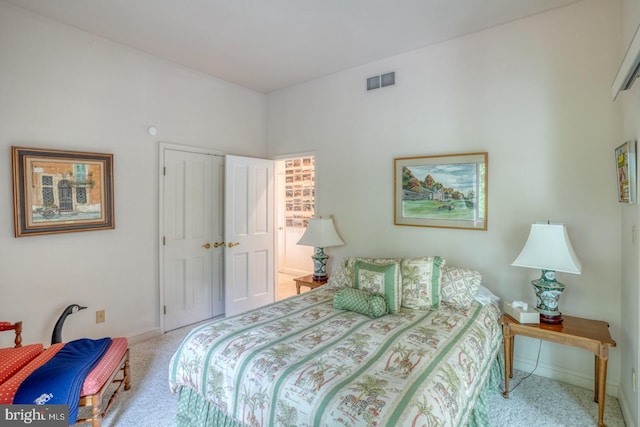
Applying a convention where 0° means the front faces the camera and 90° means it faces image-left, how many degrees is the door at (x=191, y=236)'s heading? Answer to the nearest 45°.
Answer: approximately 315°

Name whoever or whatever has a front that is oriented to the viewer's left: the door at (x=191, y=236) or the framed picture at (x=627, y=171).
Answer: the framed picture

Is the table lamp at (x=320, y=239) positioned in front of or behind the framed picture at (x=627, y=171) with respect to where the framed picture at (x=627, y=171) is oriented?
in front

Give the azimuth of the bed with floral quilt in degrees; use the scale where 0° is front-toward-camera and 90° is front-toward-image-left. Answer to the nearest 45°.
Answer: approximately 45°

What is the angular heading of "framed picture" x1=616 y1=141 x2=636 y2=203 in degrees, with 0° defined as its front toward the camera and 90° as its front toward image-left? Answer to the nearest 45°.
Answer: approximately 90°

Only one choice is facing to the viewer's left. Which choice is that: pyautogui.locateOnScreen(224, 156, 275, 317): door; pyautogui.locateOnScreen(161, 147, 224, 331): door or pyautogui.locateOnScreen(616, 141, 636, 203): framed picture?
the framed picture

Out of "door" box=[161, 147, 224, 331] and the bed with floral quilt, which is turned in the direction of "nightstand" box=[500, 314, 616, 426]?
the door

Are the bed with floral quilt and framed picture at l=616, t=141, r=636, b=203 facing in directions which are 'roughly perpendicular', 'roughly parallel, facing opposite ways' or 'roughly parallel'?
roughly perpendicular

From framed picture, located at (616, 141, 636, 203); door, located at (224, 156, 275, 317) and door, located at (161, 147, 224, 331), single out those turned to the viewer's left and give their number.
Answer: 1

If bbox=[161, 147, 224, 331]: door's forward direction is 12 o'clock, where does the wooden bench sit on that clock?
The wooden bench is roughly at 2 o'clock from the door.

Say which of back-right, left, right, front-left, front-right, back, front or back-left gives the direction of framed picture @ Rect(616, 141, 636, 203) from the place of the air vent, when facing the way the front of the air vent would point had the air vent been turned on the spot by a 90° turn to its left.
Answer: front

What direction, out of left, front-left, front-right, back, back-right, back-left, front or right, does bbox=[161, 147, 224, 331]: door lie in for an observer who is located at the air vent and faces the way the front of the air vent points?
front-right
